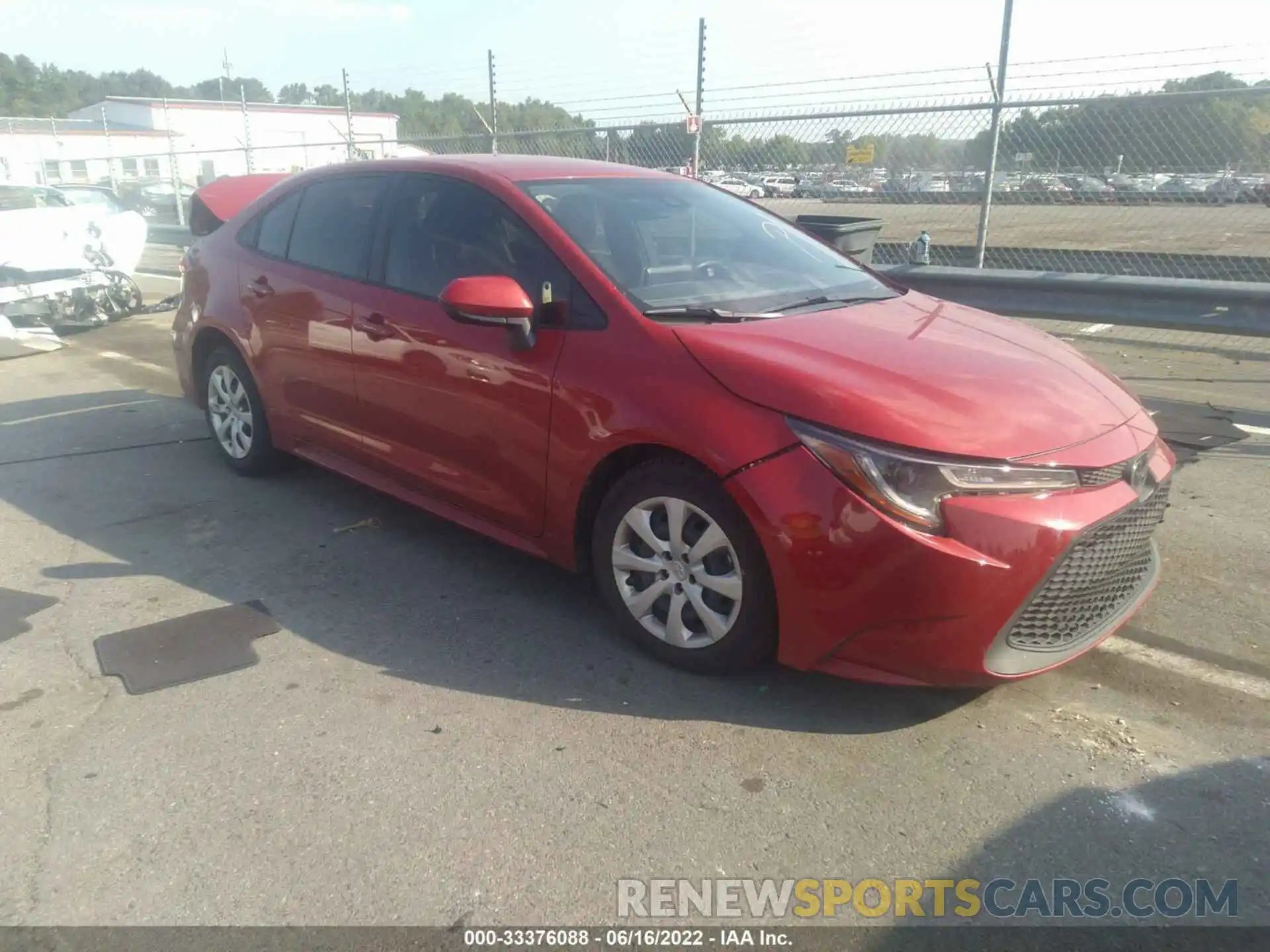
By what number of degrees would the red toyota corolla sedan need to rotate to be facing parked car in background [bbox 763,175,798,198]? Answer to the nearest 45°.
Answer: approximately 135° to its left

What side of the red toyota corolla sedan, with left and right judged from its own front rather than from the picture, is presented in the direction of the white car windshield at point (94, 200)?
back

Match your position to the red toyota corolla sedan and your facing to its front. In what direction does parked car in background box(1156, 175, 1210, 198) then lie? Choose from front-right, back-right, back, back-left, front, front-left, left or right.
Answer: left

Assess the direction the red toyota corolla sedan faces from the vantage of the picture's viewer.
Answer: facing the viewer and to the right of the viewer

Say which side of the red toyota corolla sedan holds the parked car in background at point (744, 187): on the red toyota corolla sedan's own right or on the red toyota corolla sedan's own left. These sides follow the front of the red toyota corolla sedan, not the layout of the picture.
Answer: on the red toyota corolla sedan's own left

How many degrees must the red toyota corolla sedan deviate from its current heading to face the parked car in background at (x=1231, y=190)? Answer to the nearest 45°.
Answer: approximately 90° to its left

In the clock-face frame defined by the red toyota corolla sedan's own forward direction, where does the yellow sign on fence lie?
The yellow sign on fence is roughly at 8 o'clock from the red toyota corolla sedan.

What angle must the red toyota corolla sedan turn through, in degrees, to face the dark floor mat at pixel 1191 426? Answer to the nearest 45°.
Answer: approximately 90° to its left

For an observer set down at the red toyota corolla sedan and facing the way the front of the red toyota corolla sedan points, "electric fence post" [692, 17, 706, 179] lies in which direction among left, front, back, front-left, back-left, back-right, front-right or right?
back-left

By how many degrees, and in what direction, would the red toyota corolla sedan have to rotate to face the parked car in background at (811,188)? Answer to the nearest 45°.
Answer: approximately 135° to its left

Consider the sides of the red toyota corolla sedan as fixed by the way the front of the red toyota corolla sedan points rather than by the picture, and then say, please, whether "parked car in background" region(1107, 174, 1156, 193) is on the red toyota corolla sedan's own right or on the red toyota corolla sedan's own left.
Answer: on the red toyota corolla sedan's own left

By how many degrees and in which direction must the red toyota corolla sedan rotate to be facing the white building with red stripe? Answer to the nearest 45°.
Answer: approximately 180°

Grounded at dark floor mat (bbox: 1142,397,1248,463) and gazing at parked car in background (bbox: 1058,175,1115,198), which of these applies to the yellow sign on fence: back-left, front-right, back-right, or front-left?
front-left

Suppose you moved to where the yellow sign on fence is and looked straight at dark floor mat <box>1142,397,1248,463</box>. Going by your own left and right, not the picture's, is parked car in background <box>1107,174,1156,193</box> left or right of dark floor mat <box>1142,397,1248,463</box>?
left

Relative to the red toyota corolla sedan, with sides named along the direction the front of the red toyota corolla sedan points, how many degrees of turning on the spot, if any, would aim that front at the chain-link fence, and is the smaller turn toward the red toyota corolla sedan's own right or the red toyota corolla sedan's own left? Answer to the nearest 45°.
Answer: approximately 90° to the red toyota corolla sedan's own left
